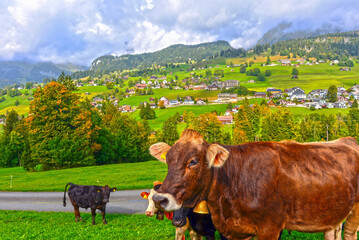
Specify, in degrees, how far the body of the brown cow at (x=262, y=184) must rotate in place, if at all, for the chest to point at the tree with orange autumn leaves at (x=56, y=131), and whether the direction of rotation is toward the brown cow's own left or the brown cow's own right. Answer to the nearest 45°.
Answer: approximately 45° to the brown cow's own right

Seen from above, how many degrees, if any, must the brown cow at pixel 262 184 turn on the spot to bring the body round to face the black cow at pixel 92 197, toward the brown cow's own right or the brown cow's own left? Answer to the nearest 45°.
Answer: approximately 45° to the brown cow's own right

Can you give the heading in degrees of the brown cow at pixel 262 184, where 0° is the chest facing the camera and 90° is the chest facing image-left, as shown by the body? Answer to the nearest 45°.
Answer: approximately 90°
